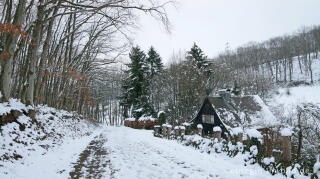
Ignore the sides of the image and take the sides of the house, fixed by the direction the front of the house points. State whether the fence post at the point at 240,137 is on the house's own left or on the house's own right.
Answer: on the house's own left

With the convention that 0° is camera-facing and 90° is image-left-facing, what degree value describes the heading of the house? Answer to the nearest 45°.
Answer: approximately 45°

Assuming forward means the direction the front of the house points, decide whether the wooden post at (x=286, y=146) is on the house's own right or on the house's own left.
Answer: on the house's own left

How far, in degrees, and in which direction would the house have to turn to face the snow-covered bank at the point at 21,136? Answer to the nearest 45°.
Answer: approximately 45° to its left

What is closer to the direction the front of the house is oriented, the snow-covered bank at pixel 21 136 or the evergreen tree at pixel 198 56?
the snow-covered bank

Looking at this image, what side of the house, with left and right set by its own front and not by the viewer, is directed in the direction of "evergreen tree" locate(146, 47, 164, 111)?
right

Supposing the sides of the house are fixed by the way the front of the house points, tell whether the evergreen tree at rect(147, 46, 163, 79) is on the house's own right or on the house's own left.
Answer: on the house's own right
